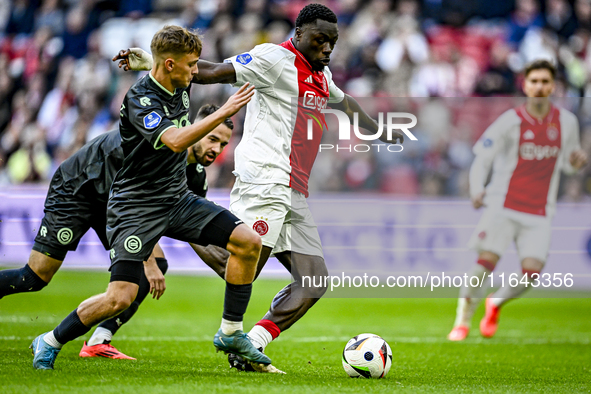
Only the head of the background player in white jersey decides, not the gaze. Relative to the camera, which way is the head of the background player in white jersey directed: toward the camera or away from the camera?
toward the camera

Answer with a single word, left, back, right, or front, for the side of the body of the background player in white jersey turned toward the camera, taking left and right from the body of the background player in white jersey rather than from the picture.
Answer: front
